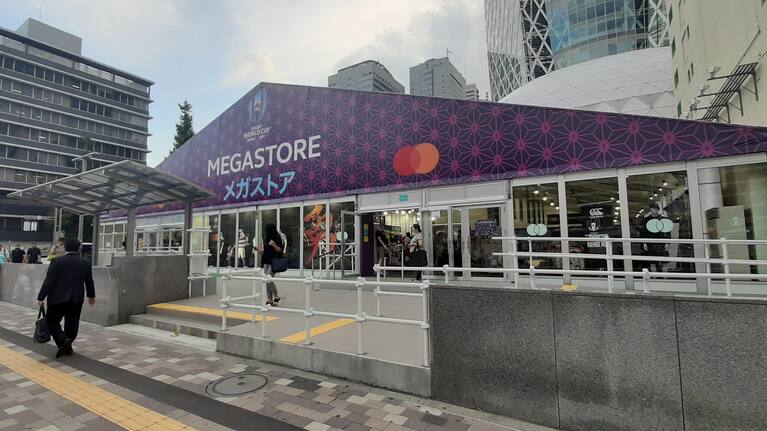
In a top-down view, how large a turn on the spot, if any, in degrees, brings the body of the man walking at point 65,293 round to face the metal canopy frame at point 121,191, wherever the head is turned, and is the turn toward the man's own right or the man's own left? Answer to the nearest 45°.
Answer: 0° — they already face it

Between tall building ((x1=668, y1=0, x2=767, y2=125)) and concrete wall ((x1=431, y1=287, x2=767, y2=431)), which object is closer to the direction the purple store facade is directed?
the concrete wall

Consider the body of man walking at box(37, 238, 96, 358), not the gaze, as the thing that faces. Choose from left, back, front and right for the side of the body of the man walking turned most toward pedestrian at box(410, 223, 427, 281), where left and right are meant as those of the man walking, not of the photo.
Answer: right

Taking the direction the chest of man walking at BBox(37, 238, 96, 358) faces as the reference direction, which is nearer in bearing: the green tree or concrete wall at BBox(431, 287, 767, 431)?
the green tree

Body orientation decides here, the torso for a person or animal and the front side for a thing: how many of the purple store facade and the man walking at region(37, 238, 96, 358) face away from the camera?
1

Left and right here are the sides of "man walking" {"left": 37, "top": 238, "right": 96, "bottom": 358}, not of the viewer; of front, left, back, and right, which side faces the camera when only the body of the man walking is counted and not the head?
back

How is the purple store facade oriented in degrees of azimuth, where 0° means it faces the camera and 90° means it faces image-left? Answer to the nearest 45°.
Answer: approximately 45°

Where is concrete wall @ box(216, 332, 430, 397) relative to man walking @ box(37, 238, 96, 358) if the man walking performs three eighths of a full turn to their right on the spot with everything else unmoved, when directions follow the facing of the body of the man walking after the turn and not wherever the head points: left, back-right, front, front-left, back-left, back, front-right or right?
front

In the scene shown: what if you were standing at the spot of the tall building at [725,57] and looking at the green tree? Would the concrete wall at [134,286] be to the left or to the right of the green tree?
left

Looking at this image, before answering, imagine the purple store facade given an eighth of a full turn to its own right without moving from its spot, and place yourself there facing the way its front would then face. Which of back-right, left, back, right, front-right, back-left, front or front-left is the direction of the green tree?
front-right
